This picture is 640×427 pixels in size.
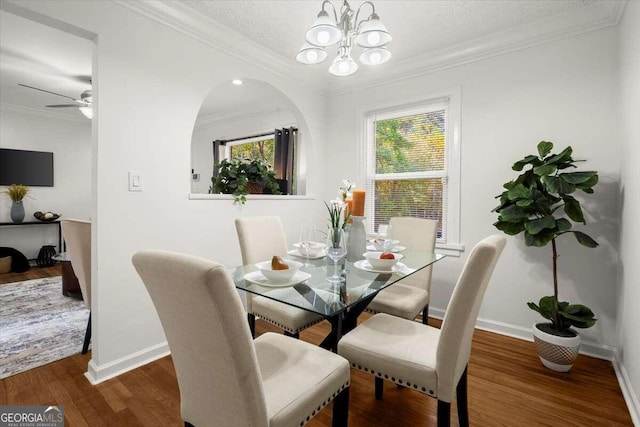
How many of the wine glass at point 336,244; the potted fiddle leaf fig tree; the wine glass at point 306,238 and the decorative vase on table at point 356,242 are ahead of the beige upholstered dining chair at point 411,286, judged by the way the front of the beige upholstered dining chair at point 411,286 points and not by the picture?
3

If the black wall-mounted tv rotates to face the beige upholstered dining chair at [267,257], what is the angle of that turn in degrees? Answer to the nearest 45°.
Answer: approximately 45° to its right

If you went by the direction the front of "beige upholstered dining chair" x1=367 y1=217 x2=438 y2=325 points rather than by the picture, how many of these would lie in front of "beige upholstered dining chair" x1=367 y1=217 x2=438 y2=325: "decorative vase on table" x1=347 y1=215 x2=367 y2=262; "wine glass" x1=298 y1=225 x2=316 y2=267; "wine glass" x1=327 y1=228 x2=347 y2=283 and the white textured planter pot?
3

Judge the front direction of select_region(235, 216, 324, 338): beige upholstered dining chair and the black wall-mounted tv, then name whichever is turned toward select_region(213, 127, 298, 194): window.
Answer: the black wall-mounted tv

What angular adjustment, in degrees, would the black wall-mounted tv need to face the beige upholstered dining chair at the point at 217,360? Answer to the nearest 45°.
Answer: approximately 45° to its right

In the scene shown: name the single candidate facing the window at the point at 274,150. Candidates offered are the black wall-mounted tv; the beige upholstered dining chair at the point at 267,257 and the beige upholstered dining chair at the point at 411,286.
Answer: the black wall-mounted tv

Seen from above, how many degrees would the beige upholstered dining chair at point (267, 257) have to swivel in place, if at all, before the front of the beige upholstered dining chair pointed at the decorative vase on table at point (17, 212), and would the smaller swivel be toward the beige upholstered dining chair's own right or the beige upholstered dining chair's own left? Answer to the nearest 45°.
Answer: approximately 180°
